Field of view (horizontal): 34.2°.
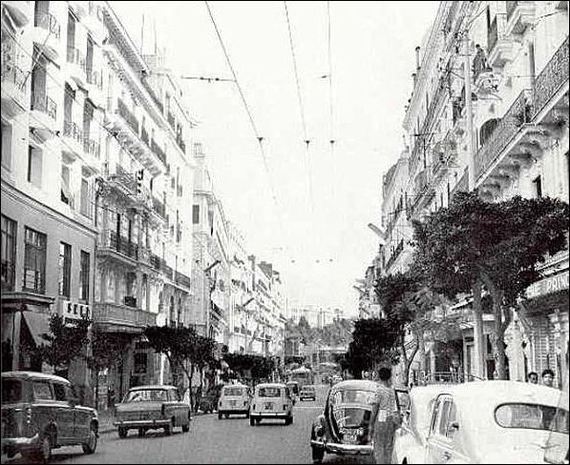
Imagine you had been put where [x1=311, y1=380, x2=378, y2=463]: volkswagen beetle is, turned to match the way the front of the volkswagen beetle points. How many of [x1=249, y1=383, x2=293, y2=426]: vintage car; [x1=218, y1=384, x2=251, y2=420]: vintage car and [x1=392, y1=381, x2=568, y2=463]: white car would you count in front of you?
2

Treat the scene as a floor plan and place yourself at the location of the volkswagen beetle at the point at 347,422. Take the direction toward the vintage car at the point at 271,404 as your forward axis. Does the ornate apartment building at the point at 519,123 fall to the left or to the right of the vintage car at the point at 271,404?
right

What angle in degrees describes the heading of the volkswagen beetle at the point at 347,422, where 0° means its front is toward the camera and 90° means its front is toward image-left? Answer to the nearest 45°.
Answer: approximately 180°

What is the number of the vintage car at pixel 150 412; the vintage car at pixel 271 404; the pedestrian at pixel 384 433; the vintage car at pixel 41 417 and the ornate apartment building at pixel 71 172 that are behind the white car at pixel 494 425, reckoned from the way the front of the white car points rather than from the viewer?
0

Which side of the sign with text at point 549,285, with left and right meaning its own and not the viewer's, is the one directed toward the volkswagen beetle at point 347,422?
front

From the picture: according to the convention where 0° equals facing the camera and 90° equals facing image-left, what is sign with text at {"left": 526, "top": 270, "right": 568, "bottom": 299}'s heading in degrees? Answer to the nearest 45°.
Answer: approximately 45°

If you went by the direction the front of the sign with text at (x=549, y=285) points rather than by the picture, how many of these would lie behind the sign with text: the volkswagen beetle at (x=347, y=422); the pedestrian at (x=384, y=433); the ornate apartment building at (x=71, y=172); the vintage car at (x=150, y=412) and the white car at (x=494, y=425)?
0
